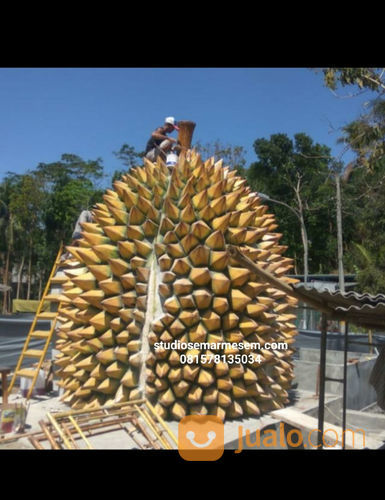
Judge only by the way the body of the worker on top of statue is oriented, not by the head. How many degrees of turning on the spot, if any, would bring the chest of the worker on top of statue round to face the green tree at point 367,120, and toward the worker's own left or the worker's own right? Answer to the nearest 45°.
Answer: approximately 45° to the worker's own left

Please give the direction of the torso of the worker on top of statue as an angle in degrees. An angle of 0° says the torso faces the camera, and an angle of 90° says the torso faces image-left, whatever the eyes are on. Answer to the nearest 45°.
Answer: approximately 270°

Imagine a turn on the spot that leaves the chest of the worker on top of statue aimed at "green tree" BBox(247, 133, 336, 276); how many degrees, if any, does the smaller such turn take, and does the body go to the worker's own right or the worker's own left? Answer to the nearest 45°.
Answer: approximately 45° to the worker's own left

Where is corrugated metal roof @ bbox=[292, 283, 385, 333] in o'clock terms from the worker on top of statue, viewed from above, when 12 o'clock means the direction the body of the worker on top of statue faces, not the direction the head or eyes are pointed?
The corrugated metal roof is roughly at 2 o'clock from the worker on top of statue.

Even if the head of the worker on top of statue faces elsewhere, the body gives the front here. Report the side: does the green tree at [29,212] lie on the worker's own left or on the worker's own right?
on the worker's own left
